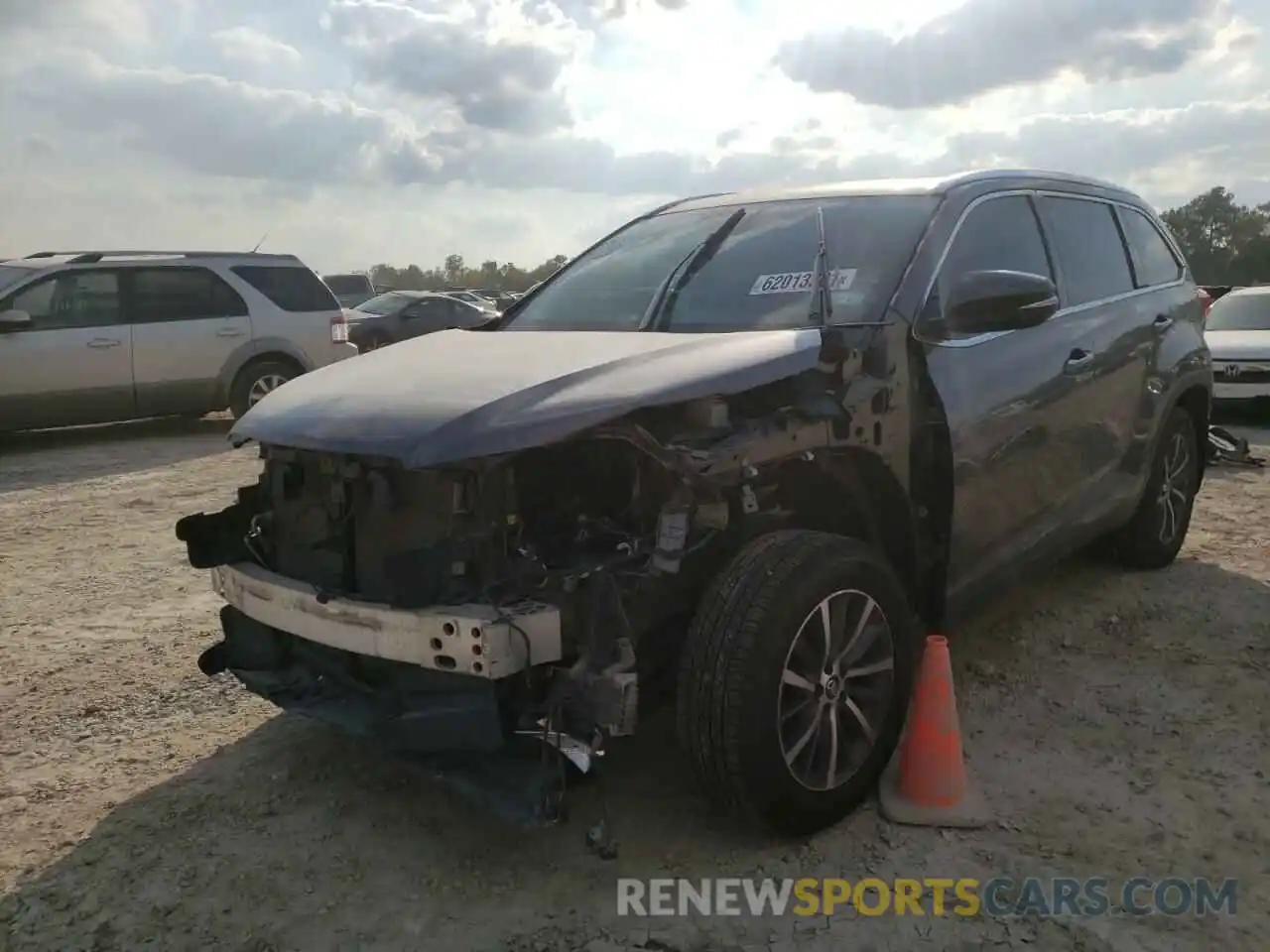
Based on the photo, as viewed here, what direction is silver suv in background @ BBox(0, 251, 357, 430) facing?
to the viewer's left

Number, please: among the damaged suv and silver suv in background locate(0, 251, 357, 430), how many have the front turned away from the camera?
0

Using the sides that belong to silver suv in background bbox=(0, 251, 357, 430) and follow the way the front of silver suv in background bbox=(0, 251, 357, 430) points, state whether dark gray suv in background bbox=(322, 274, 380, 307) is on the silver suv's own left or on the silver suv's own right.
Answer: on the silver suv's own right

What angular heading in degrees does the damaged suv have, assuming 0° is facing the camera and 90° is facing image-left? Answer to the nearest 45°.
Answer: approximately 45°

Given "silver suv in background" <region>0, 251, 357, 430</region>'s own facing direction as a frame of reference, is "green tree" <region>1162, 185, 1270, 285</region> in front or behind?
behind

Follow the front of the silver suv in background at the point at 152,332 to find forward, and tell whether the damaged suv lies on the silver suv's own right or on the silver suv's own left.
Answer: on the silver suv's own left

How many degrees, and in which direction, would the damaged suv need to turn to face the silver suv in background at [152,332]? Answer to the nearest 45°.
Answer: approximately 90° to its right
